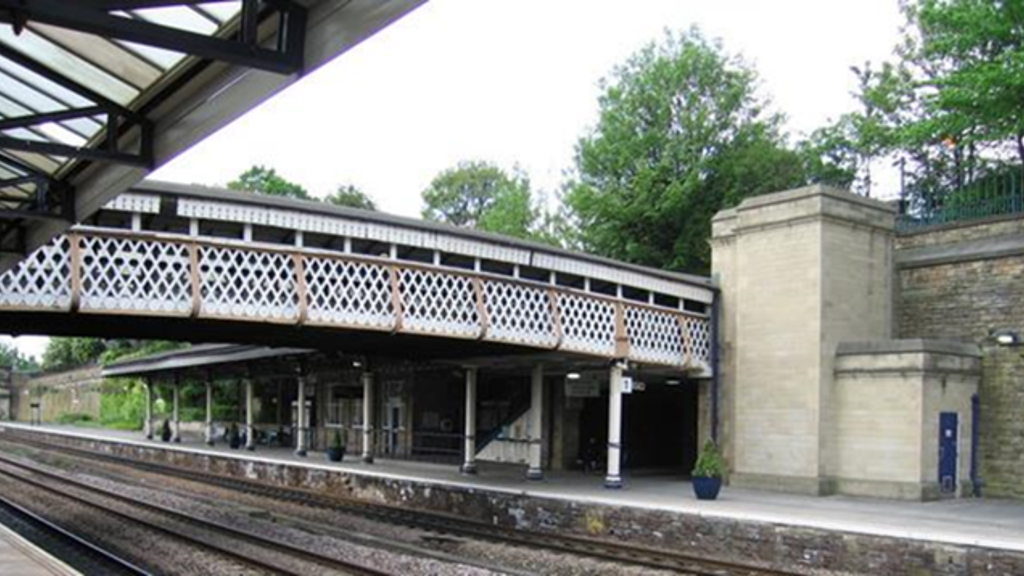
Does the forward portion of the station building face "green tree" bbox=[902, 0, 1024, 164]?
no

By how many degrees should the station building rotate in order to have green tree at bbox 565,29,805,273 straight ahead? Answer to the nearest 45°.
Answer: approximately 135° to its right

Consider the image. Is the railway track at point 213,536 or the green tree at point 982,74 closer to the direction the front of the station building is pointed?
the railway track

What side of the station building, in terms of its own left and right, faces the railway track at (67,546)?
front
